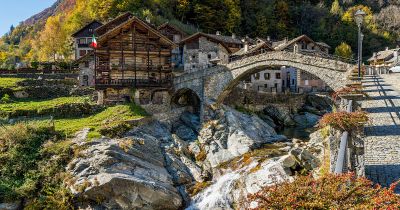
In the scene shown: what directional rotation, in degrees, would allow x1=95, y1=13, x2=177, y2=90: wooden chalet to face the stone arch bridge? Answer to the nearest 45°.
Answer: approximately 45° to its left

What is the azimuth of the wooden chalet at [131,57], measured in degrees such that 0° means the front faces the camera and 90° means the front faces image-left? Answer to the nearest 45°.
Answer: approximately 0°

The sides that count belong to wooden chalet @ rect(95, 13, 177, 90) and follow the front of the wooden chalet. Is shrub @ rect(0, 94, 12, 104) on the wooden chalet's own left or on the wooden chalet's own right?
on the wooden chalet's own right

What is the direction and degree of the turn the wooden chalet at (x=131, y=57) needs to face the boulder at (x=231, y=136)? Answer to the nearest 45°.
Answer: approximately 45° to its left

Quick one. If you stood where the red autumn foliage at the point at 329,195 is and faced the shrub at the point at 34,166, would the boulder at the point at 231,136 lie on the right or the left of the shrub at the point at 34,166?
right

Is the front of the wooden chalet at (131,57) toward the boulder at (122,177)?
yes

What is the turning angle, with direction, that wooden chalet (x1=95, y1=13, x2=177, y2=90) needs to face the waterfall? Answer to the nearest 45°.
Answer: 0° — it already faces it

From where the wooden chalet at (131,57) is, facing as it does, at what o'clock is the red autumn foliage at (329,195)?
The red autumn foliage is roughly at 12 o'clock from the wooden chalet.
